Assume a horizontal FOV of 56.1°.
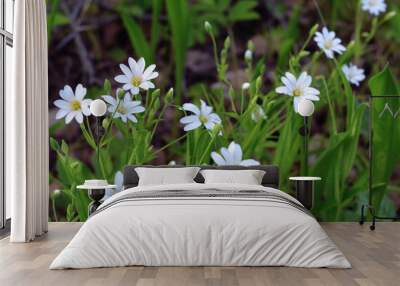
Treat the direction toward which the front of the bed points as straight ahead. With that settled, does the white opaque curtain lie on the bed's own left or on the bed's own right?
on the bed's own right

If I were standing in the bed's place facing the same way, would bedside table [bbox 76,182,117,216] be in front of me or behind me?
behind

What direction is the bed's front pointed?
toward the camera

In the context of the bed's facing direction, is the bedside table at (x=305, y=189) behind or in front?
behind
